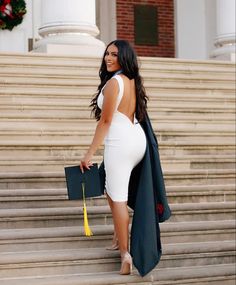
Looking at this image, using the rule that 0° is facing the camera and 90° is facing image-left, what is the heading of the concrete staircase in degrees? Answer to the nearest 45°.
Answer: approximately 0°

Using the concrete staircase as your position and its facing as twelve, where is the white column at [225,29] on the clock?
The white column is roughly at 7 o'clock from the concrete staircase.

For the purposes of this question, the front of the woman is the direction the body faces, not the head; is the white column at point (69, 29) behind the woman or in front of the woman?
in front

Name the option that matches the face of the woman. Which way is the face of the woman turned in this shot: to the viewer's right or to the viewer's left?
to the viewer's left

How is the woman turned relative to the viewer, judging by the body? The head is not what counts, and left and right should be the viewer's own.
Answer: facing away from the viewer and to the left of the viewer
